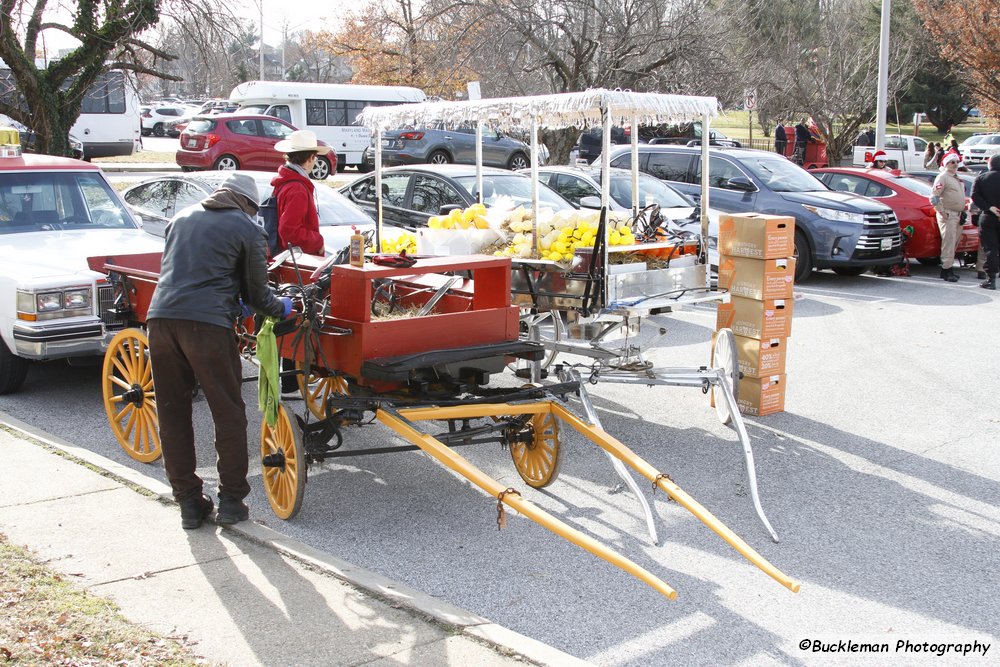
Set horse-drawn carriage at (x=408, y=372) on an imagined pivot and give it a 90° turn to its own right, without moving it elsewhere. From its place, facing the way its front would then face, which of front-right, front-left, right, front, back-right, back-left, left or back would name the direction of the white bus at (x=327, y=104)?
back-right

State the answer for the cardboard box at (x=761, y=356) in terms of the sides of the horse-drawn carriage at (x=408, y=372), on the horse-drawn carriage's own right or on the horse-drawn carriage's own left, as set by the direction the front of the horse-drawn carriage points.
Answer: on the horse-drawn carriage's own left

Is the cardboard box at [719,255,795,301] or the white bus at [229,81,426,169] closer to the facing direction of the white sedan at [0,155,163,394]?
the cardboard box

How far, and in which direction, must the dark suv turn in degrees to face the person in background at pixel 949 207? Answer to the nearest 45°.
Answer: approximately 45° to its left

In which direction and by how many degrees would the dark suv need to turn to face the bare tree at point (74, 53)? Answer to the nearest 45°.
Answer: approximately 135° to its right

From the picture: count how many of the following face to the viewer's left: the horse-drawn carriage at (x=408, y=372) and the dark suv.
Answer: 0

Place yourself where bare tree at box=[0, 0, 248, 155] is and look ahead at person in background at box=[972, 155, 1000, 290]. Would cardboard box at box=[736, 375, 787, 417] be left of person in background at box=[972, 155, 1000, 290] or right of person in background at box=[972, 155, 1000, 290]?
right

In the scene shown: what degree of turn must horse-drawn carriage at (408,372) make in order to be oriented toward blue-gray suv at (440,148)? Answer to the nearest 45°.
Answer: approximately 135° to its left

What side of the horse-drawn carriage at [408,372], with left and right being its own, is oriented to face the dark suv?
left

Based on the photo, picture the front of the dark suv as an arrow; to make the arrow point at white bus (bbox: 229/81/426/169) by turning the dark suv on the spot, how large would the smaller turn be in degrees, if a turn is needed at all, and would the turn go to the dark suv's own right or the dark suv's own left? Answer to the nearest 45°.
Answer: approximately 180°

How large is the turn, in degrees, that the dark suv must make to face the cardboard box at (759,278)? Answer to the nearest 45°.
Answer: approximately 45° to its right

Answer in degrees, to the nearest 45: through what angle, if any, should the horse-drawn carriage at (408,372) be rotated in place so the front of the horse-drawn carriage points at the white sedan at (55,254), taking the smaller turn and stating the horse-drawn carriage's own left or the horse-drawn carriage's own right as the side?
approximately 180°

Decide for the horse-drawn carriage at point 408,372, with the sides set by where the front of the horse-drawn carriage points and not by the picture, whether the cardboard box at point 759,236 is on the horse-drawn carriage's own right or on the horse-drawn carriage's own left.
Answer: on the horse-drawn carriage's own left
